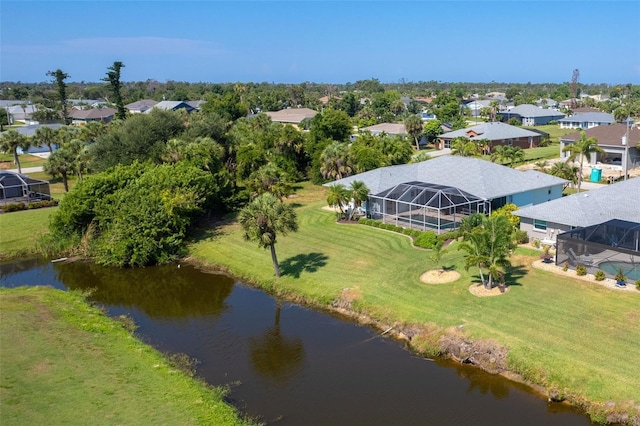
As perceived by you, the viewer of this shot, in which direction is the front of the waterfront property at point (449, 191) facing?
facing away from the viewer and to the right of the viewer

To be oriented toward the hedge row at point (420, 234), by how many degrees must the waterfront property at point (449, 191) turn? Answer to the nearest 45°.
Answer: approximately 135° to its right

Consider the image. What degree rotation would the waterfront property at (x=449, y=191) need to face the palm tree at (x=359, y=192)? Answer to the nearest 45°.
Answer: approximately 135° to its left

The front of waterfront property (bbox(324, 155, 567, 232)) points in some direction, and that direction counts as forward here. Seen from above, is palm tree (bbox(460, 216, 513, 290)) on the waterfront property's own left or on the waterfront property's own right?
on the waterfront property's own right

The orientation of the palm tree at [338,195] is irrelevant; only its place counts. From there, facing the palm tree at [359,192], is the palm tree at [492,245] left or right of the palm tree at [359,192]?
right
